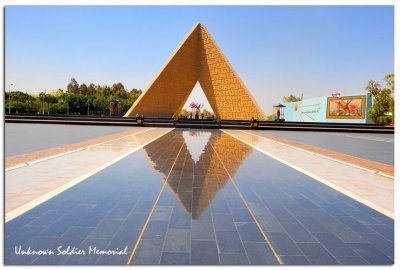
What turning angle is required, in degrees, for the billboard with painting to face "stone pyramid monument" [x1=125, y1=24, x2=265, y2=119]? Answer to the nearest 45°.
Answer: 0° — it already faces it

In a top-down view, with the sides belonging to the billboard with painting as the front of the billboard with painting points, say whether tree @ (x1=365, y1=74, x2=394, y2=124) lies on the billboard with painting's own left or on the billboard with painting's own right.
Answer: on the billboard with painting's own left

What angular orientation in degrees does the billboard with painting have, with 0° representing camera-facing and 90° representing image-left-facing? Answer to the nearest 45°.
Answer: approximately 45°
